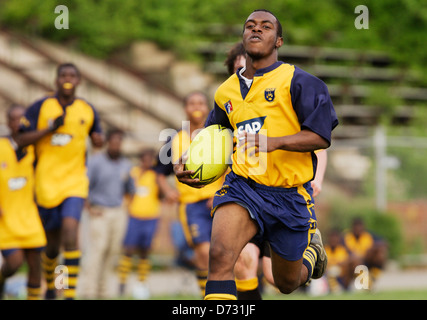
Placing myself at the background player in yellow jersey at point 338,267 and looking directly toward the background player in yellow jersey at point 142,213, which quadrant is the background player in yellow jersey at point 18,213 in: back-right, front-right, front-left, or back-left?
front-left

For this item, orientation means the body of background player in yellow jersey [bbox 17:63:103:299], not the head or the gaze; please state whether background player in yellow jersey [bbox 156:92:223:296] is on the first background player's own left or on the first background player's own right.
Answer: on the first background player's own left

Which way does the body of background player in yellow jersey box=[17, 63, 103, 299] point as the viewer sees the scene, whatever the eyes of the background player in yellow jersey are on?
toward the camera

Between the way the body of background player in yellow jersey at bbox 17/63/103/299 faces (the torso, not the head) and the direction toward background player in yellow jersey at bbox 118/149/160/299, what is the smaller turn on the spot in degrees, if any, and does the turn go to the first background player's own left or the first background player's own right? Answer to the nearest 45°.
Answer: approximately 180°

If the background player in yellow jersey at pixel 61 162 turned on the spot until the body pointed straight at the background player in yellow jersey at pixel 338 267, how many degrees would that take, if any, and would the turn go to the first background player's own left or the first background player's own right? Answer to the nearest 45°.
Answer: approximately 135° to the first background player's own left

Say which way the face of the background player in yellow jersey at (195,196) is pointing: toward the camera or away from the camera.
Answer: toward the camera

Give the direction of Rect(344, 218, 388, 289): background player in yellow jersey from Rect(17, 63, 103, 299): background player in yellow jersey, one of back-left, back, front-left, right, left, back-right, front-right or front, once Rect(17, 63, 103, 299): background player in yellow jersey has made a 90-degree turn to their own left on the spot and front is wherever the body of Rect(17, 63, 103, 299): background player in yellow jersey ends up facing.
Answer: front-left

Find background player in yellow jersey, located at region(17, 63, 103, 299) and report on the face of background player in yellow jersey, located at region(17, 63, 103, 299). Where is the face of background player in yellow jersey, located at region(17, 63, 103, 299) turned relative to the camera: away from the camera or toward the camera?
toward the camera

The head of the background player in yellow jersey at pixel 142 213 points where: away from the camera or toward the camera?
toward the camera
